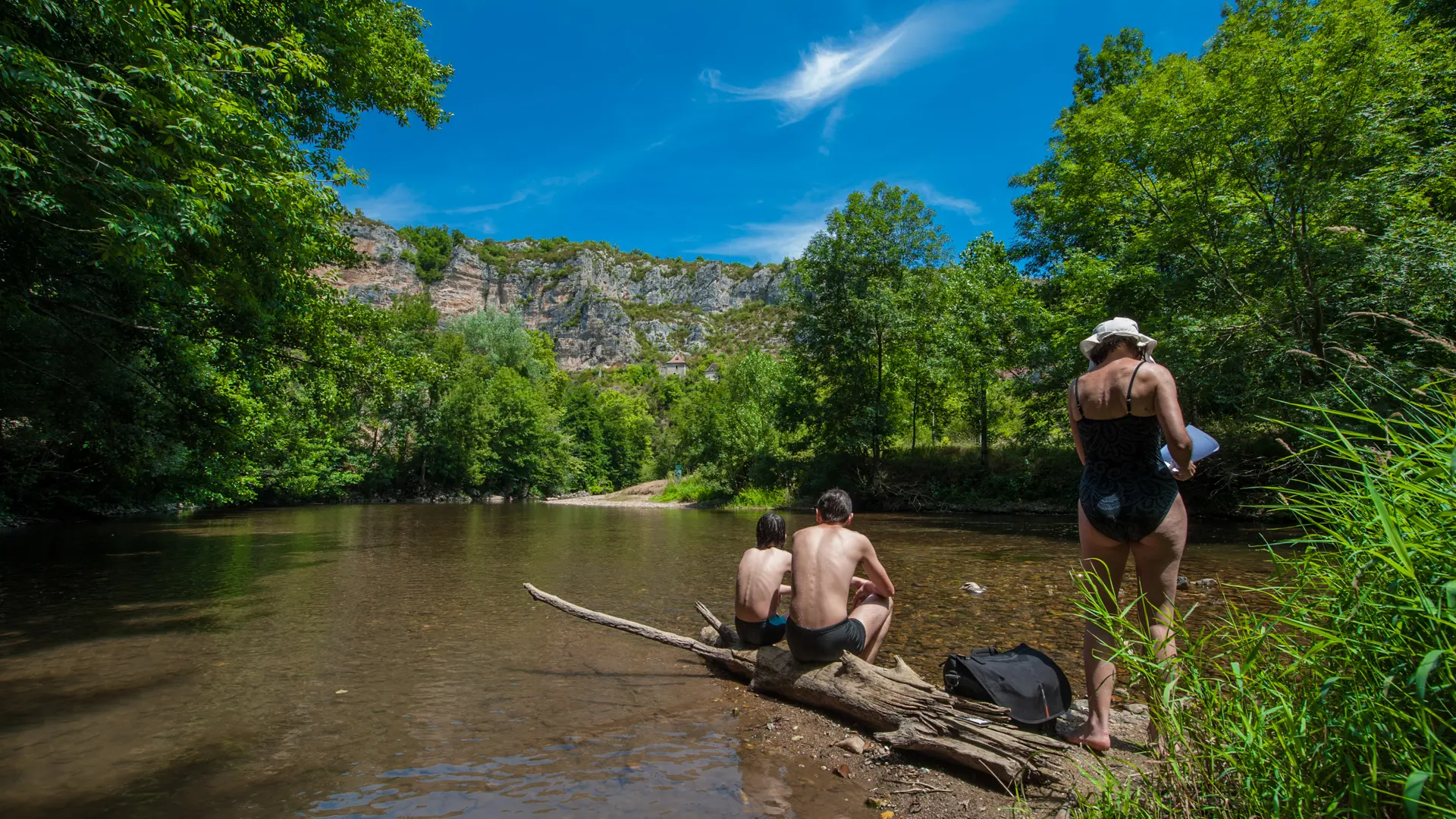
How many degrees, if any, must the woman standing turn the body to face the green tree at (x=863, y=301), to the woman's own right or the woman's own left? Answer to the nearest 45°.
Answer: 0° — they already face it

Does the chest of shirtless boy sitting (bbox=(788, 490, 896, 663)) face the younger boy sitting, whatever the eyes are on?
no

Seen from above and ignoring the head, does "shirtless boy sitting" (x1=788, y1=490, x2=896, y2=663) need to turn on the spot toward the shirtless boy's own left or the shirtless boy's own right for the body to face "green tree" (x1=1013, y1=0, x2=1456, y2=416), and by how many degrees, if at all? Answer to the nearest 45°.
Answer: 0° — they already face it

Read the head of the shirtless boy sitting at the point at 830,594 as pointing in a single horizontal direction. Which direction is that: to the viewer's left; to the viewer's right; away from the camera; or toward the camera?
away from the camera

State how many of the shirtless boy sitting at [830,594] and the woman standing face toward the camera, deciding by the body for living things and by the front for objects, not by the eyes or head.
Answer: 0

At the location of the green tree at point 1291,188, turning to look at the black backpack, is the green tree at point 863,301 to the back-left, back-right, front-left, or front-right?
back-right

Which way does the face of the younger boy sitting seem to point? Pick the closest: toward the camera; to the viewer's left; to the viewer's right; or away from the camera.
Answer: away from the camera

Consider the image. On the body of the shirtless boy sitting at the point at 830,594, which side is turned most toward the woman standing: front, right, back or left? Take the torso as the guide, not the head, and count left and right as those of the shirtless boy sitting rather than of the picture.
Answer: right

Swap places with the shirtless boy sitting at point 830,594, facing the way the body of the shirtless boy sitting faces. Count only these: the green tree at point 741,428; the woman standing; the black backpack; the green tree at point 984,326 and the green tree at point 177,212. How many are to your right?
2

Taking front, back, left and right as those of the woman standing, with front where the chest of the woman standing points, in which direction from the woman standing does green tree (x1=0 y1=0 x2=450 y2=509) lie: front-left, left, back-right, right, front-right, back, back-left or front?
left

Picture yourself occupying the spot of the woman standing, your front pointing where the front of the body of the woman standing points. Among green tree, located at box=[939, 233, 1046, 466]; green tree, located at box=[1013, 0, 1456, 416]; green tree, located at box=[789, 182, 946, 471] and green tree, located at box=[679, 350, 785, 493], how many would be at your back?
0

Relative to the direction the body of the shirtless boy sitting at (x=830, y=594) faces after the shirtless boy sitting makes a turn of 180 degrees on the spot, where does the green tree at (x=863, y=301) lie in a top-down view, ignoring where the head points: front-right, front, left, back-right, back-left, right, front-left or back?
back-right

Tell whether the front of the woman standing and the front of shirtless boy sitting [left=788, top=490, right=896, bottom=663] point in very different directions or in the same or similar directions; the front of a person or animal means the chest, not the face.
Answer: same or similar directions

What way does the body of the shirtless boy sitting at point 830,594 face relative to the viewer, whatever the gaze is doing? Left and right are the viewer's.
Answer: facing away from the viewer and to the right of the viewer

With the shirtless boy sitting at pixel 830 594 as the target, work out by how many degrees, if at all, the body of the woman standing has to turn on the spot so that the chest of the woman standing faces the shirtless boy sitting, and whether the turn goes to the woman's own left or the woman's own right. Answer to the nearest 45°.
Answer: approximately 90° to the woman's own left

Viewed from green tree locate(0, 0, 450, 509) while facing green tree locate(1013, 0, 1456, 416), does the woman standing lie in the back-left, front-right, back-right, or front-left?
front-right

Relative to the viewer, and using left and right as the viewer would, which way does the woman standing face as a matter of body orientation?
facing away from the viewer
